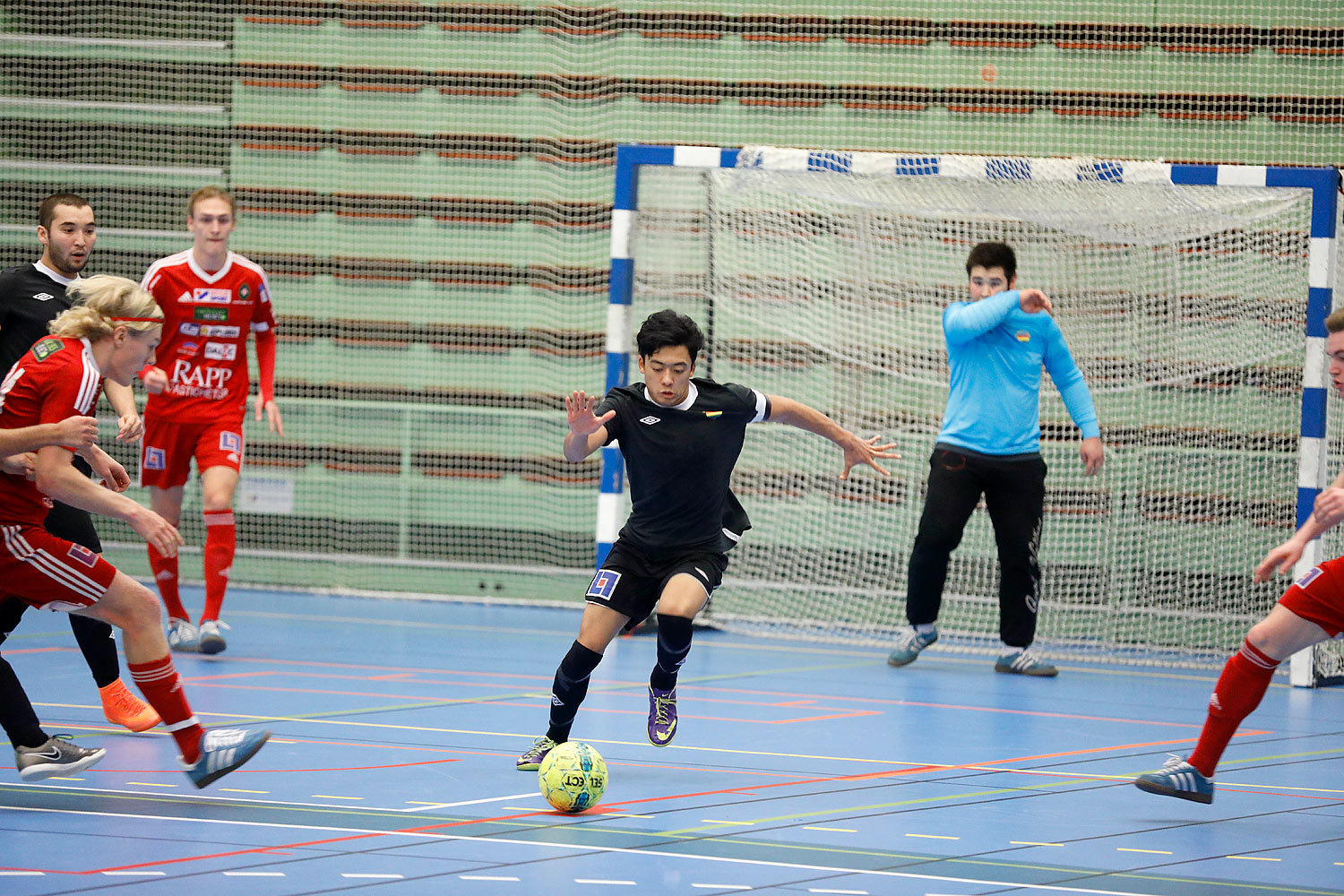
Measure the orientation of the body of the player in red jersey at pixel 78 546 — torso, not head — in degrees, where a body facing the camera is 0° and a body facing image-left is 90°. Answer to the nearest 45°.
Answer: approximately 270°

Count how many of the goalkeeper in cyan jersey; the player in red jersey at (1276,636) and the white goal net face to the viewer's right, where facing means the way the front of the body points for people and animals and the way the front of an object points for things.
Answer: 0

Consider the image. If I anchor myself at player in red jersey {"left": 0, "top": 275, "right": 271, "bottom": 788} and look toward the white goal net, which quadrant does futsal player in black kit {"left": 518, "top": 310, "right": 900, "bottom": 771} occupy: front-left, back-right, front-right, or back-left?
front-right

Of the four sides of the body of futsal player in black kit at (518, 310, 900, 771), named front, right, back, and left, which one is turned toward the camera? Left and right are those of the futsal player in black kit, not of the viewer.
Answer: front

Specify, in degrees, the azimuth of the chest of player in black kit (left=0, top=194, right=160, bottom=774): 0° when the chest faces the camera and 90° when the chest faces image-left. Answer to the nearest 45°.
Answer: approximately 315°

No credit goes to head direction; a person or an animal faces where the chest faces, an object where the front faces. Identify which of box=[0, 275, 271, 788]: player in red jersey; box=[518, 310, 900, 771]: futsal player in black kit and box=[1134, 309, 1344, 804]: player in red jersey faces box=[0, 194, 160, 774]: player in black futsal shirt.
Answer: box=[1134, 309, 1344, 804]: player in red jersey

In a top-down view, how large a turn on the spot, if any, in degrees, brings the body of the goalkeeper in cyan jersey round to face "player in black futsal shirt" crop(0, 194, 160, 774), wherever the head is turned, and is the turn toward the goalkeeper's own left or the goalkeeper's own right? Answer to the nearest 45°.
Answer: approximately 45° to the goalkeeper's own right

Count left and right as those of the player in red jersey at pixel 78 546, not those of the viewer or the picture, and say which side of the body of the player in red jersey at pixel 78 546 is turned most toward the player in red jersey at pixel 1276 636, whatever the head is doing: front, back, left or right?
front

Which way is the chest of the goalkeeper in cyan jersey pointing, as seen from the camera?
toward the camera

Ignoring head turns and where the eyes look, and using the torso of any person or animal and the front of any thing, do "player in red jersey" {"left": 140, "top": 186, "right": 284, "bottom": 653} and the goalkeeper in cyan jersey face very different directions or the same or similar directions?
same or similar directions

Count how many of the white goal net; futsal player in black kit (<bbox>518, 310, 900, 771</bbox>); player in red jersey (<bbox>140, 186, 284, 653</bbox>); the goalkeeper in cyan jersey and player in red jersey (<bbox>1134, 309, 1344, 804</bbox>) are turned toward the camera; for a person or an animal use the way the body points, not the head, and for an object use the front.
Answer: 4

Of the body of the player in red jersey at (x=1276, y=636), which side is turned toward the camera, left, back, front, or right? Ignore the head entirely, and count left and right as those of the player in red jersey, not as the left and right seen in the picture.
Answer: left

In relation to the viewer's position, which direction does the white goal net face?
facing the viewer

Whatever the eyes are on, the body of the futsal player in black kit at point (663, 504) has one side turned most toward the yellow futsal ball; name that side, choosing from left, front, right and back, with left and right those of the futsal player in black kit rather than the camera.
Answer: front

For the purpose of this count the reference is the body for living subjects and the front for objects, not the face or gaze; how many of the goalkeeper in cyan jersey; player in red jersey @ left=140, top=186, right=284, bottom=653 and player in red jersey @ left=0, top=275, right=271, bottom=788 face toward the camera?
2
